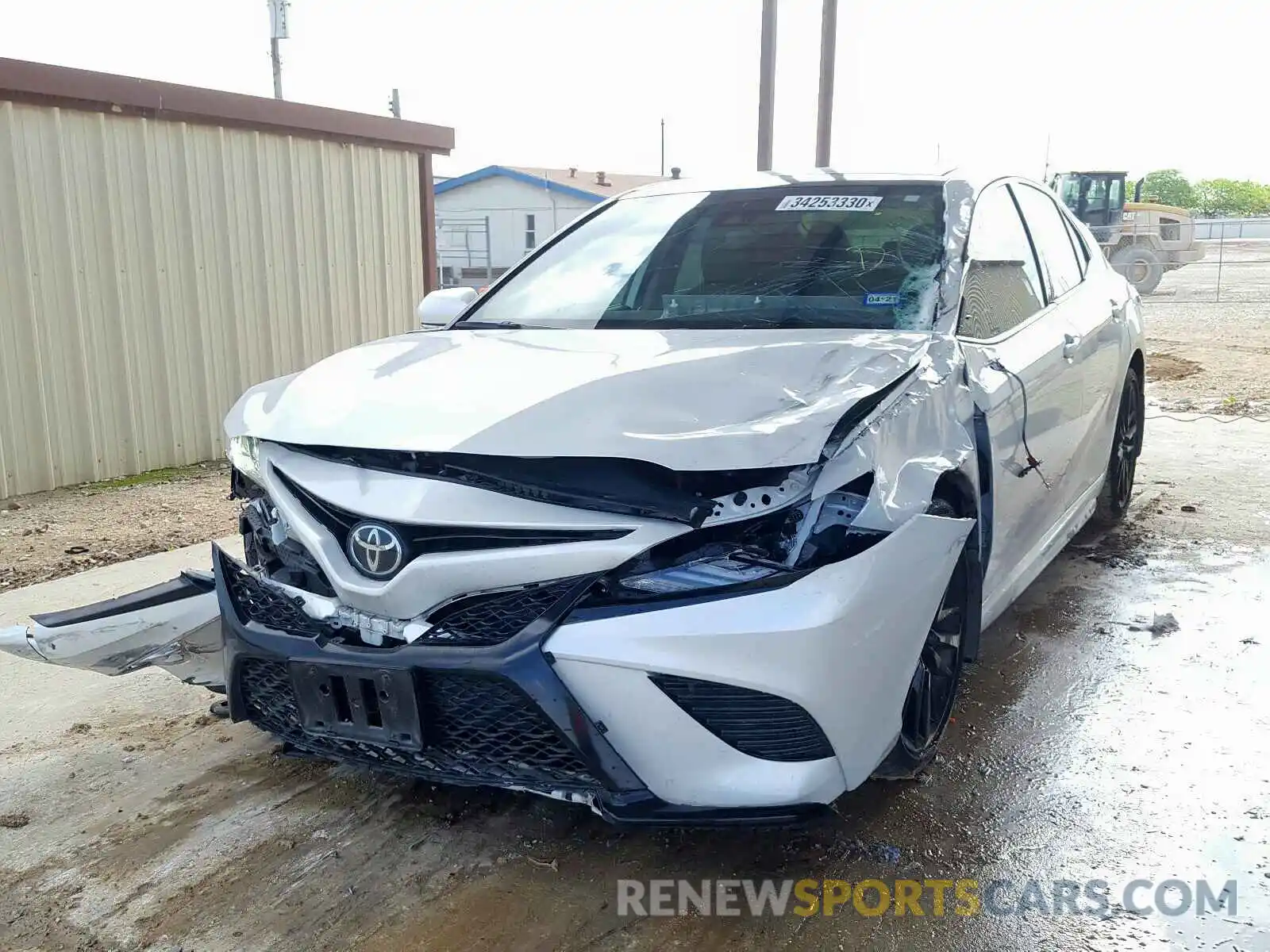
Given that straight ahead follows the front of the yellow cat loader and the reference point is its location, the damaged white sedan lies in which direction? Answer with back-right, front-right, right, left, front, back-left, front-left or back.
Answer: left

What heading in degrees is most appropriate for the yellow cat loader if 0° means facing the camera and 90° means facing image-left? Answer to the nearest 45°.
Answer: approximately 90°

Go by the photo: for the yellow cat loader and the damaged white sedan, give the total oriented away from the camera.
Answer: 0

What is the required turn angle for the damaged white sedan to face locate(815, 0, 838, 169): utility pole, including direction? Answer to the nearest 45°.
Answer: approximately 135° to its right

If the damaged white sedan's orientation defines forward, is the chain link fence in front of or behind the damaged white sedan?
behind

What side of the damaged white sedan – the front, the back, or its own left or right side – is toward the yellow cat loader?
back

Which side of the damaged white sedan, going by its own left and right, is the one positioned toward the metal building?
right

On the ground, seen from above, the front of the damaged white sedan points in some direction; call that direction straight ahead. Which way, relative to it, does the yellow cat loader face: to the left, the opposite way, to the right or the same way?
to the right

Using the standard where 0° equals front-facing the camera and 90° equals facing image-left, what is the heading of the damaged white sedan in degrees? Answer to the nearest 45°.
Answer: approximately 45°

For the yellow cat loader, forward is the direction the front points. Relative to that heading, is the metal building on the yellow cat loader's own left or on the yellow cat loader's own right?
on the yellow cat loader's own left

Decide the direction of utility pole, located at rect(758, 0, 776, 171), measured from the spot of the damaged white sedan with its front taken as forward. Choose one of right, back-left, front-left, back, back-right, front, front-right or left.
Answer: back-right
